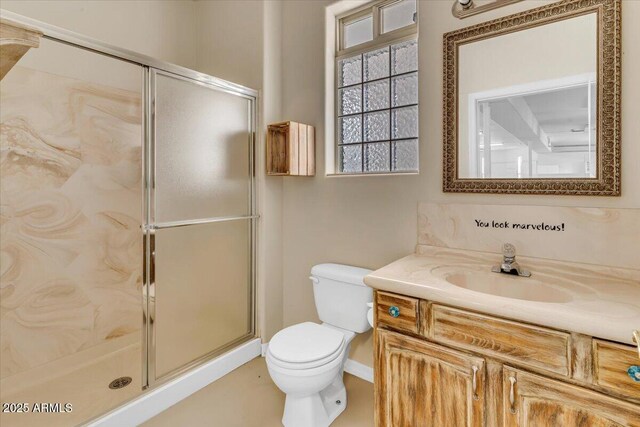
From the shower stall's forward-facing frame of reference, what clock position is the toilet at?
The toilet is roughly at 12 o'clock from the shower stall.

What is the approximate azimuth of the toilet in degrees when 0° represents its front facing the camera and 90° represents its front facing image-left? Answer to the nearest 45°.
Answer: approximately 45°

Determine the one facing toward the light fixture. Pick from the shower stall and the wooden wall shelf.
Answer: the shower stall

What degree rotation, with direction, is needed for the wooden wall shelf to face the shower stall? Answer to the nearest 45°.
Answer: approximately 45° to its right

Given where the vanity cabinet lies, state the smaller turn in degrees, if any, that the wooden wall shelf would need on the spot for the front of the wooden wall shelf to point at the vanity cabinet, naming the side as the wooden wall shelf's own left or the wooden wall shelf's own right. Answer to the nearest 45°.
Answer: approximately 90° to the wooden wall shelf's own left
